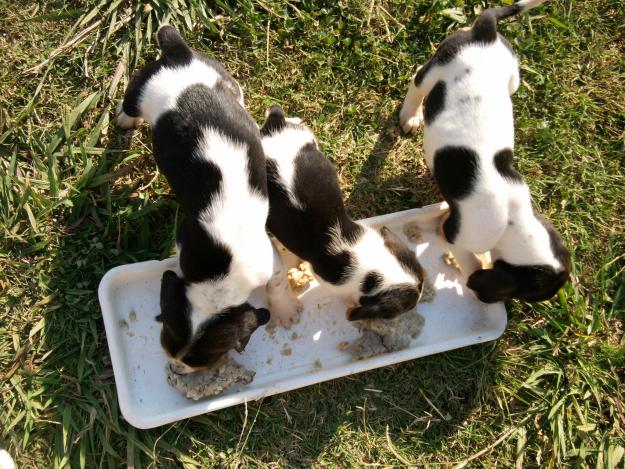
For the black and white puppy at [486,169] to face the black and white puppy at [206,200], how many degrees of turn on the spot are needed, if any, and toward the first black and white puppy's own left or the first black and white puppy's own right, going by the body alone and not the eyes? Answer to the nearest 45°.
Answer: approximately 45° to the first black and white puppy's own right

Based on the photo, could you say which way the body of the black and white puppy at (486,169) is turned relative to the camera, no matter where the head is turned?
toward the camera

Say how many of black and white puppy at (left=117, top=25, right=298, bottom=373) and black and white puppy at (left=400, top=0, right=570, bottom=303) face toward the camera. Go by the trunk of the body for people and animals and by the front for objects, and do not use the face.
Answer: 2

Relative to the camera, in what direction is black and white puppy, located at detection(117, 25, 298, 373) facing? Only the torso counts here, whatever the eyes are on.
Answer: toward the camera

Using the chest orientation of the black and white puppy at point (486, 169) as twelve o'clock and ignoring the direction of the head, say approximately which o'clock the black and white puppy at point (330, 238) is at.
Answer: the black and white puppy at point (330, 238) is roughly at 2 o'clock from the black and white puppy at point (486, 169).

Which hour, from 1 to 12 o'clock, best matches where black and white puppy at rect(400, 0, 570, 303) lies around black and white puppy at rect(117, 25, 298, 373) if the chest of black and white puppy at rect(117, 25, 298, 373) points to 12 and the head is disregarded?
black and white puppy at rect(400, 0, 570, 303) is roughly at 9 o'clock from black and white puppy at rect(117, 25, 298, 373).
